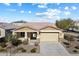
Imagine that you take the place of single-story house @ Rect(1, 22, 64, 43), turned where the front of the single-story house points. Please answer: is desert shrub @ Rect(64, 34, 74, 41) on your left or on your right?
on your left

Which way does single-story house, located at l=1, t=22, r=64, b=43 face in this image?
toward the camera
